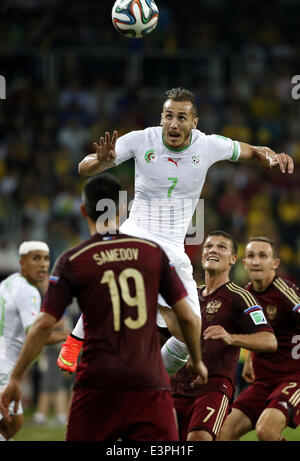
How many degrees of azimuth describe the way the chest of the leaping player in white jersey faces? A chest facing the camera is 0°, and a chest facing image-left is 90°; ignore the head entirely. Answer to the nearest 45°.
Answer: approximately 0°
